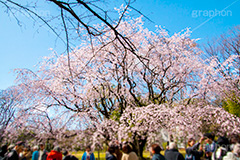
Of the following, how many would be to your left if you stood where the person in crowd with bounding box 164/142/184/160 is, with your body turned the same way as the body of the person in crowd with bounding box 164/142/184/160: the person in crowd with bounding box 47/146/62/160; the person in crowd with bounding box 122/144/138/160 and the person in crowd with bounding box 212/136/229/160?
2

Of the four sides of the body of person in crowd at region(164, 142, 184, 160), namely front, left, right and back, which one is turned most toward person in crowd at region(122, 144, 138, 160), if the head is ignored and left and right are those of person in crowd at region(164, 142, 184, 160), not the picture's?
left

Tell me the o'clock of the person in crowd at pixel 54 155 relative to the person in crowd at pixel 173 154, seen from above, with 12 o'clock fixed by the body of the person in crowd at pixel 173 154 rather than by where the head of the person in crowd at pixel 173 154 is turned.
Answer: the person in crowd at pixel 54 155 is roughly at 9 o'clock from the person in crowd at pixel 173 154.

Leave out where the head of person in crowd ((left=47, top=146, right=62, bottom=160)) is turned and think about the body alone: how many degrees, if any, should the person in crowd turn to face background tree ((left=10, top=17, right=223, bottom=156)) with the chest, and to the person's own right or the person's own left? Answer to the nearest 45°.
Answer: approximately 45° to the person's own right

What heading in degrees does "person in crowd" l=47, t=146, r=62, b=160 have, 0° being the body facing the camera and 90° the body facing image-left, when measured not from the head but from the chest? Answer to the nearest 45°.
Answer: approximately 180°

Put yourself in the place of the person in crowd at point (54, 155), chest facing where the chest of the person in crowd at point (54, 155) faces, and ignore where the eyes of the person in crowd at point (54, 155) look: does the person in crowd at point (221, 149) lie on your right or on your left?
on your right

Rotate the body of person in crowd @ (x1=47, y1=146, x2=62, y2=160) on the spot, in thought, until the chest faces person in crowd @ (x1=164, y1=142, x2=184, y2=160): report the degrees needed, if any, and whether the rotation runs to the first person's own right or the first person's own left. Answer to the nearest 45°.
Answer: approximately 135° to the first person's own right

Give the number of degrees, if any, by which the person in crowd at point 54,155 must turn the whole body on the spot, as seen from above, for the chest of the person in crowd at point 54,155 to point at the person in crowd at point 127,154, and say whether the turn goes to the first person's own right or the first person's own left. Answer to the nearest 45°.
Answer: approximately 135° to the first person's own right

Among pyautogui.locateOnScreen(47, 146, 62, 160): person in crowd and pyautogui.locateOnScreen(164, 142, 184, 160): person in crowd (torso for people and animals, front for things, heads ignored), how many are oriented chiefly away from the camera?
2

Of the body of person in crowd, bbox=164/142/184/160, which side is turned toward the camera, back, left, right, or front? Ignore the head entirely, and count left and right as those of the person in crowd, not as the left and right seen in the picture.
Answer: back

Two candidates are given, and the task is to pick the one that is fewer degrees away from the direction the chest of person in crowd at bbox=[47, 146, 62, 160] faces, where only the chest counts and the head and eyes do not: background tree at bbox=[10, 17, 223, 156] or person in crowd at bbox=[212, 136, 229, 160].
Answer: the background tree
